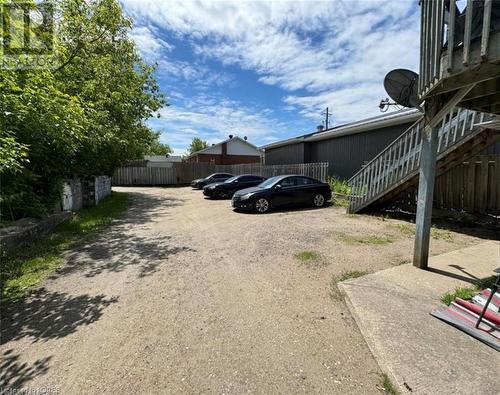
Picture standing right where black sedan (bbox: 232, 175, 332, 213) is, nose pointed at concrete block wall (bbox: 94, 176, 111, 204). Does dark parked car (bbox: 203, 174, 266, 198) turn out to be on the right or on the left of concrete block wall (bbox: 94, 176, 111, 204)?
right

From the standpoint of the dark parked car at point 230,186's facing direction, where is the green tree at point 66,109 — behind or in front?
in front

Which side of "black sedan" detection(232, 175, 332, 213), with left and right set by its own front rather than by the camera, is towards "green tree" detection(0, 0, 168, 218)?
front

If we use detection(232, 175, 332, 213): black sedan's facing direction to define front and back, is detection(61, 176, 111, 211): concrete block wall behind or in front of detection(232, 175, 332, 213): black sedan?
in front

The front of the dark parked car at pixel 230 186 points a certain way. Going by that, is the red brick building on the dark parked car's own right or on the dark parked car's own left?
on the dark parked car's own right

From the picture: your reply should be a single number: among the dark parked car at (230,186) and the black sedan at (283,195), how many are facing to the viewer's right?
0

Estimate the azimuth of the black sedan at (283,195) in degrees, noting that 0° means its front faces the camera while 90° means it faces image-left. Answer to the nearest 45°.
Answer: approximately 45°
